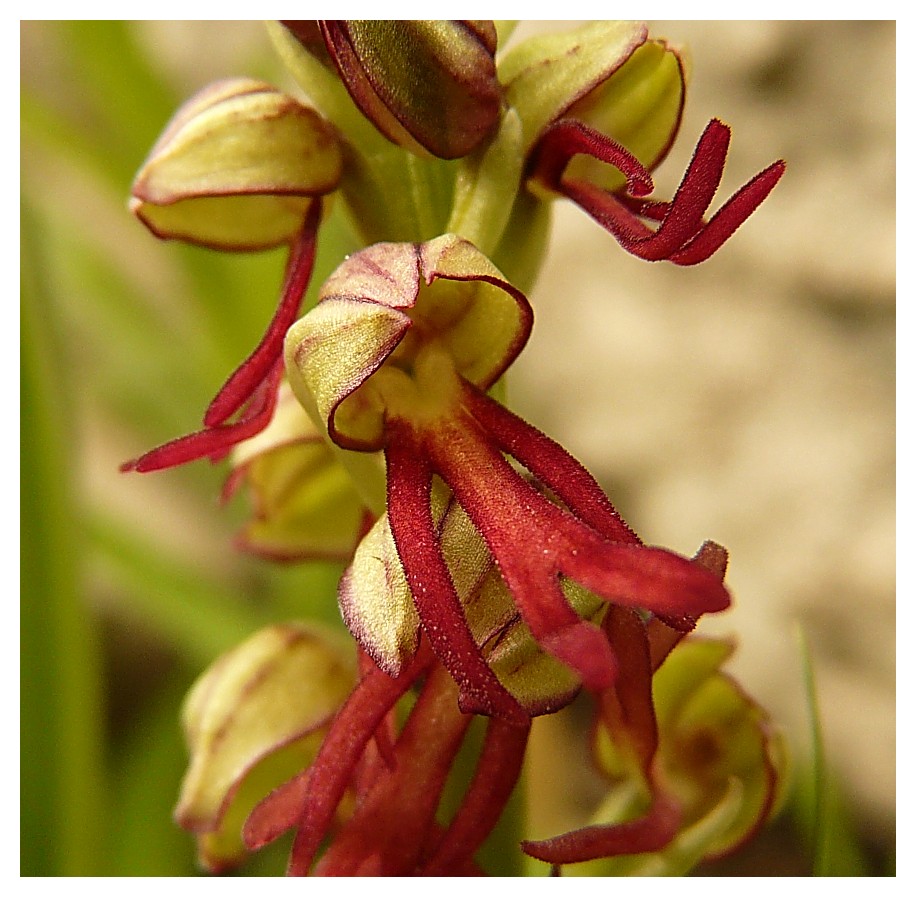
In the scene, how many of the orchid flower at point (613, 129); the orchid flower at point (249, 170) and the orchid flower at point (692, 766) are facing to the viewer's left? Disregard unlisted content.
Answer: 1

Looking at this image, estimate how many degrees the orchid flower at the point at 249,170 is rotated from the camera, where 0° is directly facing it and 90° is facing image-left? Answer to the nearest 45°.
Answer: approximately 90°

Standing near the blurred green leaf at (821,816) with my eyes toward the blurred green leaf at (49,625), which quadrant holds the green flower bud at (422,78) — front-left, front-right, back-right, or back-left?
front-left

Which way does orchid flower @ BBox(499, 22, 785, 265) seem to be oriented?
to the viewer's right

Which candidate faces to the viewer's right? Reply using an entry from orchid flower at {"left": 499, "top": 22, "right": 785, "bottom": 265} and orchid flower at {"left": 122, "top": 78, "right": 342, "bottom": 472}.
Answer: orchid flower at {"left": 499, "top": 22, "right": 785, "bottom": 265}

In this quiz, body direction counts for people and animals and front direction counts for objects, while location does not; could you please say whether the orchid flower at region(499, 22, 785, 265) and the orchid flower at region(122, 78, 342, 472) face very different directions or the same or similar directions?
very different directions

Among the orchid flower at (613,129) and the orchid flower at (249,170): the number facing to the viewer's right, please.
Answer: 1
